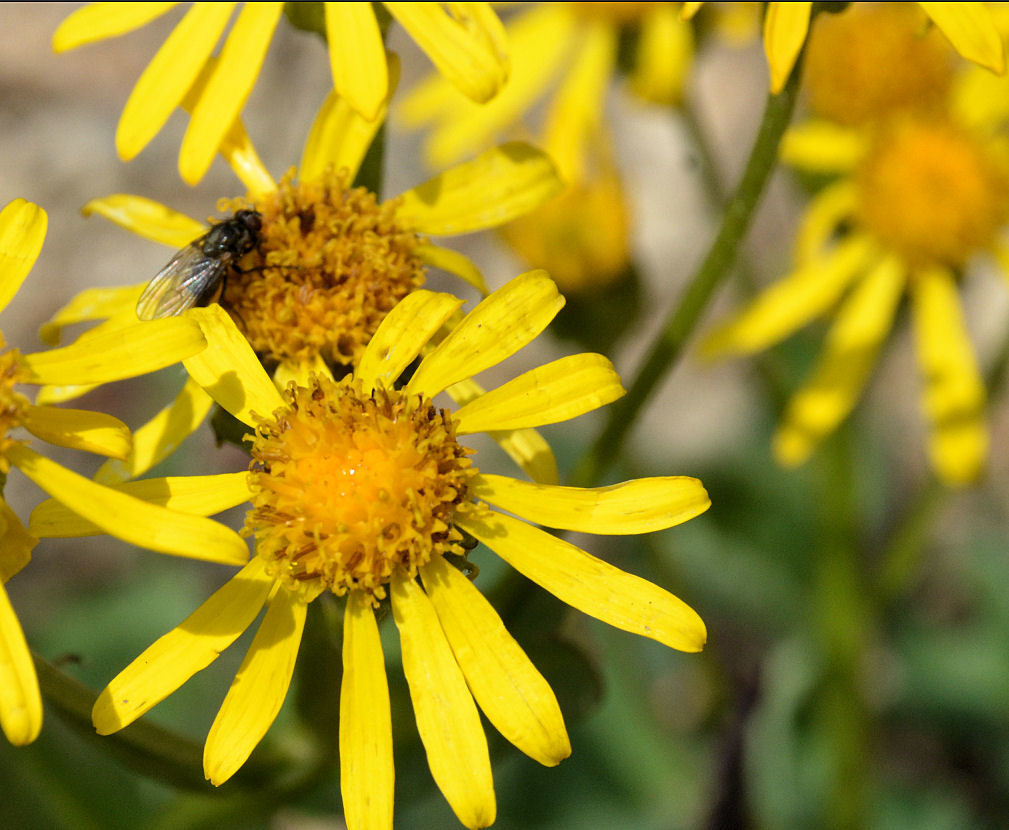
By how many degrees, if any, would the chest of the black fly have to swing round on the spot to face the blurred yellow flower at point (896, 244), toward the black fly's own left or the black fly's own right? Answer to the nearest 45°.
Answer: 0° — it already faces it

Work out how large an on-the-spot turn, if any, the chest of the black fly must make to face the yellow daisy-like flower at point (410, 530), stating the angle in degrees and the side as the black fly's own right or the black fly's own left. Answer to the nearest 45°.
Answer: approximately 90° to the black fly's own right

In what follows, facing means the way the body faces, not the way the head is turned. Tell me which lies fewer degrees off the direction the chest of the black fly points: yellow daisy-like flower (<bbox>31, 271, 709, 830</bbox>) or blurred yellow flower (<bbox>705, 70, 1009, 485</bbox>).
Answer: the blurred yellow flower

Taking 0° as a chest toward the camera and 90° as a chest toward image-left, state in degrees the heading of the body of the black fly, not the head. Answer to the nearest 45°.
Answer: approximately 225°
